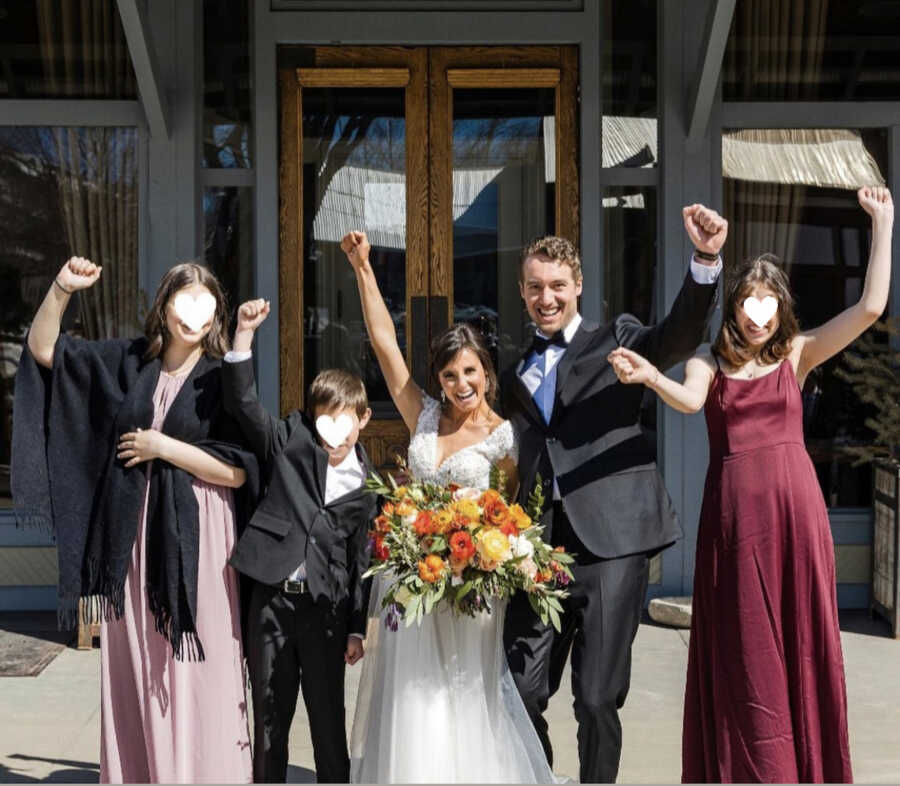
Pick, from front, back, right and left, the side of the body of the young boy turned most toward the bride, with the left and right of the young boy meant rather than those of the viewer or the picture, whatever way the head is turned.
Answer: left

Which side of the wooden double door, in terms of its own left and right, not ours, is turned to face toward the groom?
front

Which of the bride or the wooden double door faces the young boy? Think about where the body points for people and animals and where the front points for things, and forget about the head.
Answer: the wooden double door

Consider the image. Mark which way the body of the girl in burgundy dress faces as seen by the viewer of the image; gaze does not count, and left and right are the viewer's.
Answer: facing the viewer

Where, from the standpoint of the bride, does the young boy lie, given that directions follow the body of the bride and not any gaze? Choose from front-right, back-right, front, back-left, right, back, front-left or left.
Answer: right

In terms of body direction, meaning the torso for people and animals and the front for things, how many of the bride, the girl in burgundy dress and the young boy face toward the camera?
3

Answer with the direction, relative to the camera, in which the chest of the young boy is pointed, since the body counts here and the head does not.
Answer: toward the camera

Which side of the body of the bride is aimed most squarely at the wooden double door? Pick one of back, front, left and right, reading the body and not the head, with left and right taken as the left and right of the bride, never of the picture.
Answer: back

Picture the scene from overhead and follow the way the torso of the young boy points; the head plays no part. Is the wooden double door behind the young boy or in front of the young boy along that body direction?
behind

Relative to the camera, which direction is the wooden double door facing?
toward the camera
